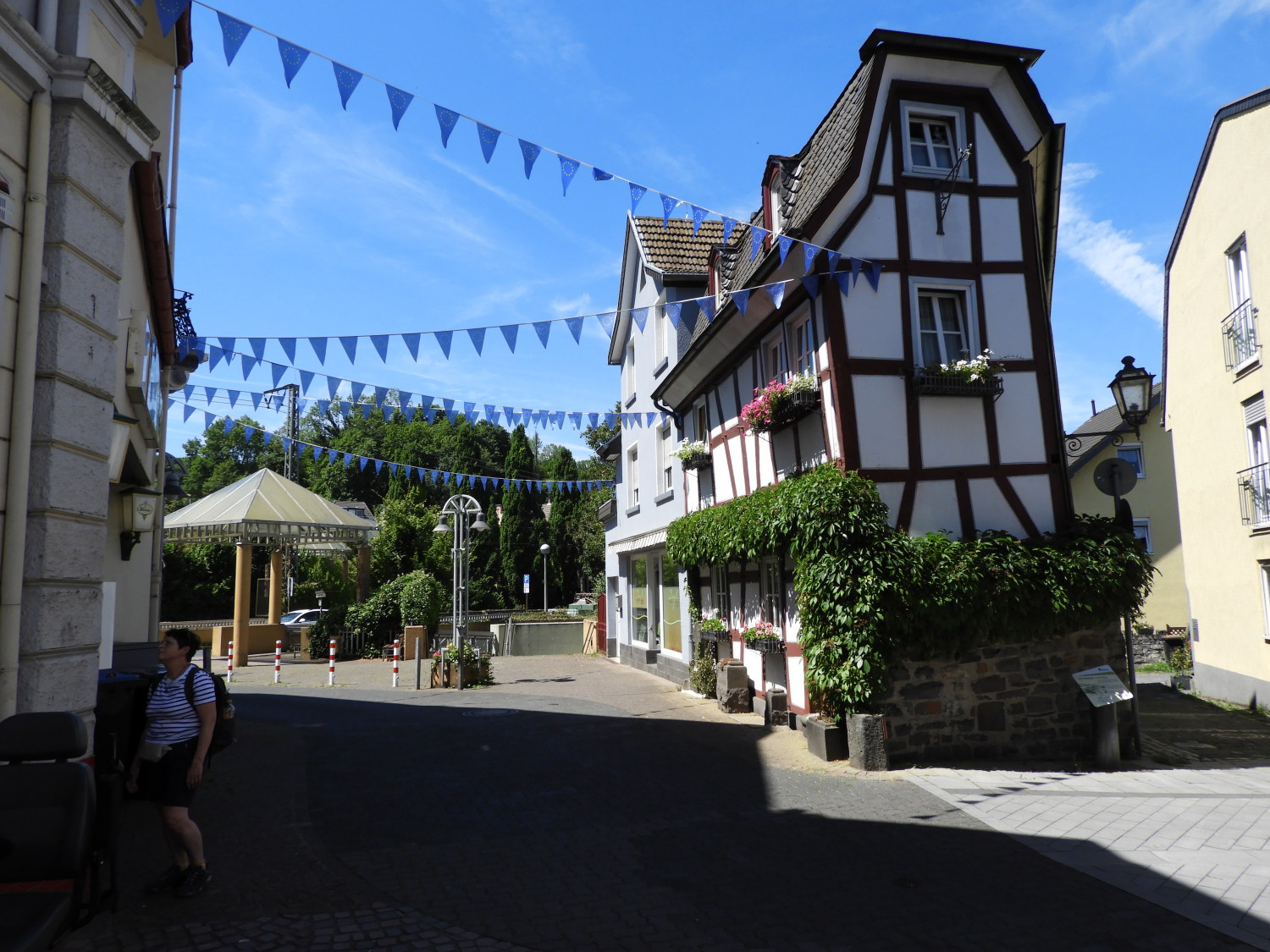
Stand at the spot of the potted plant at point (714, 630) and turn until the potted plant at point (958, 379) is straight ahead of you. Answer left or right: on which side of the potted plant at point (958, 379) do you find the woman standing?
right

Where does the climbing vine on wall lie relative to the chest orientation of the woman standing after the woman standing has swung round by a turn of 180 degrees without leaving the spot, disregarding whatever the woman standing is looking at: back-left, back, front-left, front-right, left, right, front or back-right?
front-right

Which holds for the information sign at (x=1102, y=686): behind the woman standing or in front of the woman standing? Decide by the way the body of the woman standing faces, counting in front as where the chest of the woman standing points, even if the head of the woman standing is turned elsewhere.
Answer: behind

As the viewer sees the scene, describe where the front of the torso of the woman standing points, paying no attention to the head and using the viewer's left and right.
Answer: facing the viewer and to the left of the viewer

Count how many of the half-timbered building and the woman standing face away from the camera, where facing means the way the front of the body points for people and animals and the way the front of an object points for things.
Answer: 0
